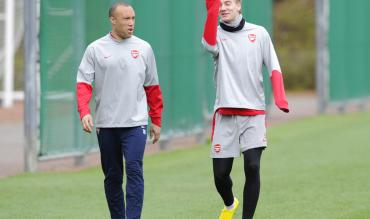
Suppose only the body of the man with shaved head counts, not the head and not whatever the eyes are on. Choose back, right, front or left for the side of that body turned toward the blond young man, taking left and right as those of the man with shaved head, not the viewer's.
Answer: left

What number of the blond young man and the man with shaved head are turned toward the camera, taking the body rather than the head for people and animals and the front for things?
2

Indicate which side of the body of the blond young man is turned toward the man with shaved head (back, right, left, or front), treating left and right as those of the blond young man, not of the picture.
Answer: right

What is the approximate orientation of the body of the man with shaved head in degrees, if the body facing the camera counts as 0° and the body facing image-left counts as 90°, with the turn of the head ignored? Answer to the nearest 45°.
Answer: approximately 0°
